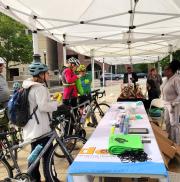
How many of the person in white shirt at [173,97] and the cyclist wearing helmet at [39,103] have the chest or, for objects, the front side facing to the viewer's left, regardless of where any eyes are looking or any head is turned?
1

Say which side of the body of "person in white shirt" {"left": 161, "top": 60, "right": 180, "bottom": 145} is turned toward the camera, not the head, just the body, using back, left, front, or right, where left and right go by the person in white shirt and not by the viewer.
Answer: left

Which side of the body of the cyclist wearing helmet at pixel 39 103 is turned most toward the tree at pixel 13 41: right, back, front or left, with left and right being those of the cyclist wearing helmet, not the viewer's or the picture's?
left

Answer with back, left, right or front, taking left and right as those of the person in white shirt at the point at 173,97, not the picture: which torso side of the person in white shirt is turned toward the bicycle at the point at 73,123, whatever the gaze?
front

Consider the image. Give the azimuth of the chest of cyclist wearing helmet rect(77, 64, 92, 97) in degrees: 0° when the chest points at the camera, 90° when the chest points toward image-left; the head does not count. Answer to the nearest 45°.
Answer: approximately 45°

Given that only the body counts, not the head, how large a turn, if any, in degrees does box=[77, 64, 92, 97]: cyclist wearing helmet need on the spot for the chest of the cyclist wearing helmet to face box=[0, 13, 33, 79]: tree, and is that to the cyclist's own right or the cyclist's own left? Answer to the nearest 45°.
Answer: approximately 135° to the cyclist's own right

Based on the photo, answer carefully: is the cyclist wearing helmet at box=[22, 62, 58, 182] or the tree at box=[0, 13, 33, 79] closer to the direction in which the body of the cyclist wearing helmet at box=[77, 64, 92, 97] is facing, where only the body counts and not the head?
the cyclist wearing helmet

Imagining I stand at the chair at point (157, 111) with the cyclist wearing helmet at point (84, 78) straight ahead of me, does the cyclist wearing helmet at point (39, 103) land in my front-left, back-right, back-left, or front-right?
front-left

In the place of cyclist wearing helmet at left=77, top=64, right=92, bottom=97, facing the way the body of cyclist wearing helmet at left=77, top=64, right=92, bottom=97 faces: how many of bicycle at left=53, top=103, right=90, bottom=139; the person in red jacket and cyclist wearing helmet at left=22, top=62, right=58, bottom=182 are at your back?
0

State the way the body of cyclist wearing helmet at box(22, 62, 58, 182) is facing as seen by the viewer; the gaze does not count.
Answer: to the viewer's right

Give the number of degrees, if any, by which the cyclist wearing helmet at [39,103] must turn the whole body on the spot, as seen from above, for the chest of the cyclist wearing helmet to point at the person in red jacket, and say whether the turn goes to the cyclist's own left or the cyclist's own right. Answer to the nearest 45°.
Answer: approximately 90° to the cyclist's own left

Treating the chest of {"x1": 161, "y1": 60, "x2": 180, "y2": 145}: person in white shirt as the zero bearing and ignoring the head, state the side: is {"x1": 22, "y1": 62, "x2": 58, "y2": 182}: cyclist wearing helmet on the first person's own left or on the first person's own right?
on the first person's own left

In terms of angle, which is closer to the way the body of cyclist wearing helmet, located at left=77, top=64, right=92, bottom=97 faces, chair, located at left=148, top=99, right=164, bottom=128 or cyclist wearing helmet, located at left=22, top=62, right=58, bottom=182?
the cyclist wearing helmet

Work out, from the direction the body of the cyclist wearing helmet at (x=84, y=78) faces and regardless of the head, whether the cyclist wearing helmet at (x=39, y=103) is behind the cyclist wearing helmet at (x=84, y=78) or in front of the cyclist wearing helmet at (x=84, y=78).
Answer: in front
